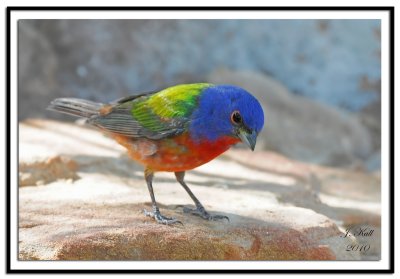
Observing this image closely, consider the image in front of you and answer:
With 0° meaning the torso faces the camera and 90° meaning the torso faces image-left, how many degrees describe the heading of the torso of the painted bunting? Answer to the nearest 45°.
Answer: approximately 270°
